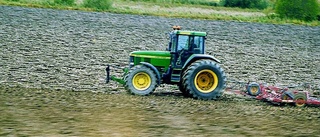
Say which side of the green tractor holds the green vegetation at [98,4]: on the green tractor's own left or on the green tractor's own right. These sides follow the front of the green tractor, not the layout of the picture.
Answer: on the green tractor's own right

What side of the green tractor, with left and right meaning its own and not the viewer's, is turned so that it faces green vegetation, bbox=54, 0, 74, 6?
right

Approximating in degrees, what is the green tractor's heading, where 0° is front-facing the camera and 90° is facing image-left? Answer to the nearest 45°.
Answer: approximately 90°

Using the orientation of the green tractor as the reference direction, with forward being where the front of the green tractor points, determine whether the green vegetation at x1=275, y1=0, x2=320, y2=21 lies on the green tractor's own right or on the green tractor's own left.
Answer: on the green tractor's own right
